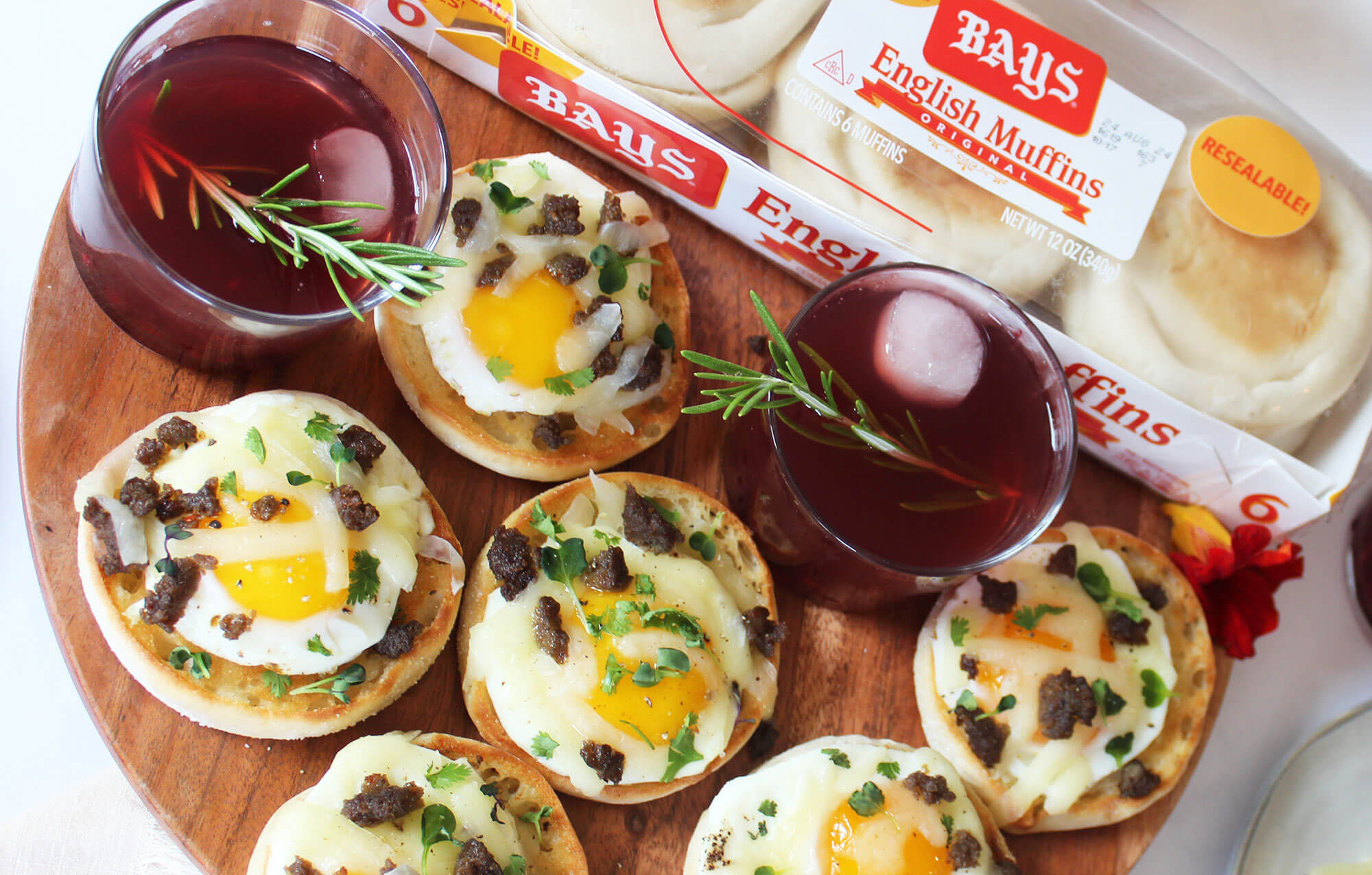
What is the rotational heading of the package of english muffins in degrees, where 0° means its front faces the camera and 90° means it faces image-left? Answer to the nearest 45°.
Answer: approximately 45°

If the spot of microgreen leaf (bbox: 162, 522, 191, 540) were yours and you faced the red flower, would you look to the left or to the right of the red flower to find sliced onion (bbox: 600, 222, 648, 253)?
left

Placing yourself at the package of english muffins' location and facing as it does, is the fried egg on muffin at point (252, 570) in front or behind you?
in front

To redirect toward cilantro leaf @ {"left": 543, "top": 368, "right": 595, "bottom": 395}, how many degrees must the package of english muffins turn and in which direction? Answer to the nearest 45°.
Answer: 0° — it already faces it

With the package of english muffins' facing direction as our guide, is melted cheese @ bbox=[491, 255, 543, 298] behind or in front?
in front
